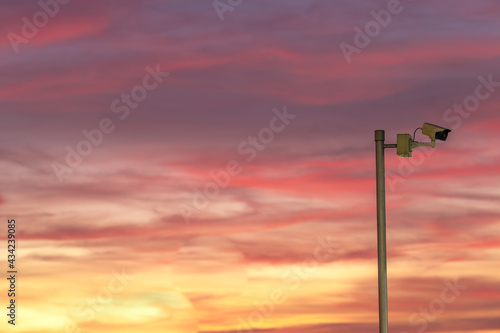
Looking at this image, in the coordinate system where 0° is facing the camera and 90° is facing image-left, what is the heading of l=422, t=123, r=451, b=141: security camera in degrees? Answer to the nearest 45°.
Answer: approximately 315°
